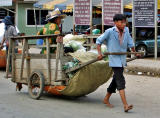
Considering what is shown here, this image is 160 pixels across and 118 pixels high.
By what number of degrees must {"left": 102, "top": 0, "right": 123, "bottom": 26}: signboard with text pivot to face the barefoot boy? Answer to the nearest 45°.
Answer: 0° — it already faces them

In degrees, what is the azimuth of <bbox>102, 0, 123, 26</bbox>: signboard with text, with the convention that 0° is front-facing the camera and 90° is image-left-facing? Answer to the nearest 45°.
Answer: approximately 0°

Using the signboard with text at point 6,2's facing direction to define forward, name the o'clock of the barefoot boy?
The barefoot boy is roughly at 12 o'clock from the signboard with text.

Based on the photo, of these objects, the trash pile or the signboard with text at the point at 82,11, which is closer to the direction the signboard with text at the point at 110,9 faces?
the trash pile

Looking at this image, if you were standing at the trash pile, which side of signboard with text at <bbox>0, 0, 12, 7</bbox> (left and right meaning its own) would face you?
front

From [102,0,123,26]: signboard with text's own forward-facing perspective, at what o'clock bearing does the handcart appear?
The handcart is roughly at 12 o'clock from the signboard with text.

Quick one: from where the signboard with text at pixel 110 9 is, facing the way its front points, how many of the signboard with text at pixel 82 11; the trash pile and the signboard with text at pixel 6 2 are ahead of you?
1

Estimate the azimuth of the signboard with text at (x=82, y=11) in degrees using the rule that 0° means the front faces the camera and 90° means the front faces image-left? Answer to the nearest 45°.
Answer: approximately 0°

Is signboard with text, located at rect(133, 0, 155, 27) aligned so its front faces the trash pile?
yes

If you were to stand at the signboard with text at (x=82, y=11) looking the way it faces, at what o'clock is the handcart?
The handcart is roughly at 12 o'clock from the signboard with text.

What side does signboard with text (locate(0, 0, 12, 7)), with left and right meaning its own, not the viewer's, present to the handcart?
front
